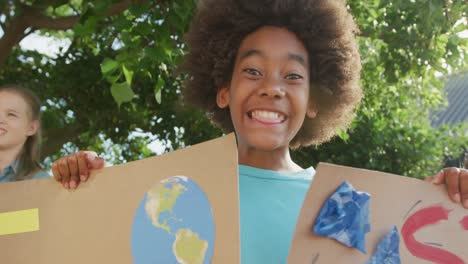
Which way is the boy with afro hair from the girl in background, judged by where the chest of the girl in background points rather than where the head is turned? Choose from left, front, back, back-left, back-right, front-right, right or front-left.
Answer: left

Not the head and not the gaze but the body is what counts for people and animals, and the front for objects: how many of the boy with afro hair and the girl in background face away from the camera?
0

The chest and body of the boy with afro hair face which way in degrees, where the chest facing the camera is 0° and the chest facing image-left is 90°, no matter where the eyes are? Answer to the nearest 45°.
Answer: approximately 0°

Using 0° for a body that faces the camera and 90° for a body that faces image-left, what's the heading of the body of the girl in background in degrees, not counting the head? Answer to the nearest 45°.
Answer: approximately 45°

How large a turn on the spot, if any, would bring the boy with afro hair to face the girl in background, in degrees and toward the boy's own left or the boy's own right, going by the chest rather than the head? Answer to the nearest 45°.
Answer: approximately 90° to the boy's own right
